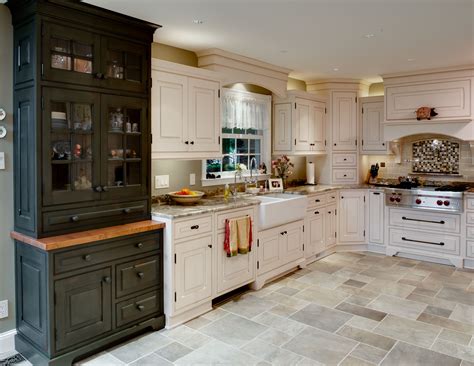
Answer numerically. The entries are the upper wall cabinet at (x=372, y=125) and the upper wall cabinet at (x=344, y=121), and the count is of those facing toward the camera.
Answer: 2

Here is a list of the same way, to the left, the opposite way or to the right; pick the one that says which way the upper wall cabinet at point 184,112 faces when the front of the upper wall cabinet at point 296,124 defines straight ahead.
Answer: the same way

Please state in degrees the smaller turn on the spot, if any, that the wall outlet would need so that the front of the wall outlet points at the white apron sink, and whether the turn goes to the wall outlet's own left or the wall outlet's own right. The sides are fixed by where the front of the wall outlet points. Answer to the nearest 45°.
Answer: approximately 45° to the wall outlet's own left

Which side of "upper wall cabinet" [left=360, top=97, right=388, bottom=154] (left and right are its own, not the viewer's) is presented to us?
front

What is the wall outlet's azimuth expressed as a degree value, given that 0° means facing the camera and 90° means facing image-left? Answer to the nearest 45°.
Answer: approximately 315°

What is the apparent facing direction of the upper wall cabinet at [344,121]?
toward the camera

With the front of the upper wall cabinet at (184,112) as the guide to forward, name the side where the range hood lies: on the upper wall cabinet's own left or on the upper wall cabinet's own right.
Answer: on the upper wall cabinet's own left

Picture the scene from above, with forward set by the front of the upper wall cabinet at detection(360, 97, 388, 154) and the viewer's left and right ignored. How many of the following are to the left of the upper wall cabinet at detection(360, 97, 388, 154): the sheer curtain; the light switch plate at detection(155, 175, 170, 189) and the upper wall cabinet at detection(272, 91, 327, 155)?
0

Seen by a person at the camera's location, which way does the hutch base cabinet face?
facing the viewer and to the right of the viewer

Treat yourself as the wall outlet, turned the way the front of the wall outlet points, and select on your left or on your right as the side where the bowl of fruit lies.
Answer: on your left

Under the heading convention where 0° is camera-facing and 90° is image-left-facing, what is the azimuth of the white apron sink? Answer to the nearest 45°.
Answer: approximately 315°

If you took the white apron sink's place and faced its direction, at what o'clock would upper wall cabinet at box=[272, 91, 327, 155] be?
The upper wall cabinet is roughly at 8 o'clock from the white apron sink.
